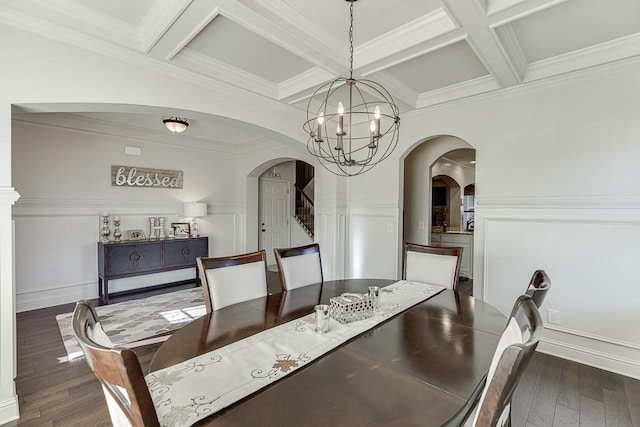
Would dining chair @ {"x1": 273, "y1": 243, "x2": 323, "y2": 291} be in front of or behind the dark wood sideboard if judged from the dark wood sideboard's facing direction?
in front

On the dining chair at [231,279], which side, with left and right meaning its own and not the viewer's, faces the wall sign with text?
back

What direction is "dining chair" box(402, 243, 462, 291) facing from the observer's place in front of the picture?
facing the viewer and to the left of the viewer

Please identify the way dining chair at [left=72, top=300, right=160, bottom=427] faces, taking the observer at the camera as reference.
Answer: facing away from the viewer and to the right of the viewer

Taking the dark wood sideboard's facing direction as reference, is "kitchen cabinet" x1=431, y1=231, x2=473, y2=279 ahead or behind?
ahead

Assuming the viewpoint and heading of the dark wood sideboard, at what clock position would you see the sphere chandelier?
The sphere chandelier is roughly at 12 o'clock from the dark wood sideboard.

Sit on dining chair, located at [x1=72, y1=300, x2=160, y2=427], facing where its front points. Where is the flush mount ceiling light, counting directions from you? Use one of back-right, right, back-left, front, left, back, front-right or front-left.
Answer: front-left

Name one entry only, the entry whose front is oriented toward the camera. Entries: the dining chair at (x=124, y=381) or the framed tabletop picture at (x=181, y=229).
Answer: the framed tabletop picture

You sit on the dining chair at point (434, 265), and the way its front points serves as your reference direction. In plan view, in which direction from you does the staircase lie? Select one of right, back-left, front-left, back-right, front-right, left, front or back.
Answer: right

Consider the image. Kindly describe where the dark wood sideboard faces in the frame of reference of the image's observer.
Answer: facing the viewer and to the right of the viewer

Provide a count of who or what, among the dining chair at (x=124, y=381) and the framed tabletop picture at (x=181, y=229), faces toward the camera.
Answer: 1

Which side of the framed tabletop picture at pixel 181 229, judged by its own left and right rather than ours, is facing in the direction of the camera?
front

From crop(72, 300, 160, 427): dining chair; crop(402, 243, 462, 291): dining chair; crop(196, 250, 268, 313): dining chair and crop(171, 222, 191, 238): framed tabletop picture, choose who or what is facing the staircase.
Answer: crop(72, 300, 160, 427): dining chair

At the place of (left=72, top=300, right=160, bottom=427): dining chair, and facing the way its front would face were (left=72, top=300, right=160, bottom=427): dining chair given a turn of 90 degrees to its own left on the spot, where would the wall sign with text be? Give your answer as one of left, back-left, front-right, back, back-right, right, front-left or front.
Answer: front-right

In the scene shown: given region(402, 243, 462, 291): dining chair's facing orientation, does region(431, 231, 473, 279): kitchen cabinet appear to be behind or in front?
behind
